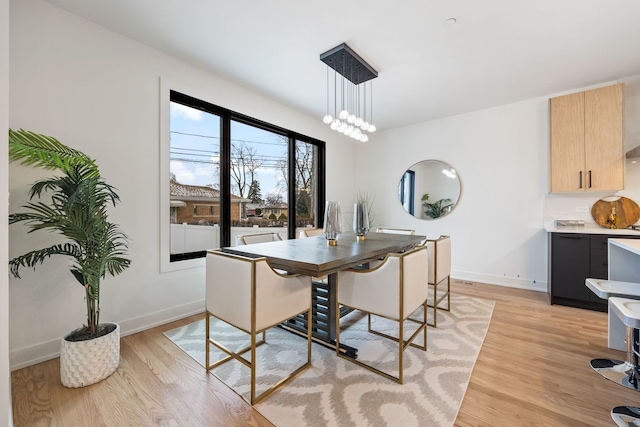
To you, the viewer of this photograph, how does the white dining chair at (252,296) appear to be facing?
facing away from the viewer and to the right of the viewer

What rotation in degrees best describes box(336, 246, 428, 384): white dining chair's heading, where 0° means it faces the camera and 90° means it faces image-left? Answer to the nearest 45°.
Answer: approximately 135°

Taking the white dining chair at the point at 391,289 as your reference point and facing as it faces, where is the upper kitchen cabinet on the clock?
The upper kitchen cabinet is roughly at 3 o'clock from the white dining chair.

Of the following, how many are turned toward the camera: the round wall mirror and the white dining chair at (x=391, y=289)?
1

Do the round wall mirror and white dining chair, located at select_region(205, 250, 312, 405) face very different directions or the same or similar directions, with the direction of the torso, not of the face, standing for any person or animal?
very different directions

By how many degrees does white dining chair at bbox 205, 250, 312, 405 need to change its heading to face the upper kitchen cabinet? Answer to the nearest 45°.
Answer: approximately 45° to its right

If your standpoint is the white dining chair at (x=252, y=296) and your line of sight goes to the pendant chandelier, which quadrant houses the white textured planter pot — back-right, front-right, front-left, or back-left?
back-left

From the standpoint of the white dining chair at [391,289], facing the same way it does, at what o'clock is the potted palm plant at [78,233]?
The potted palm plant is roughly at 10 o'clock from the white dining chair.

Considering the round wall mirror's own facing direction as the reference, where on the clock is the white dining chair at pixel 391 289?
The white dining chair is roughly at 12 o'clock from the round wall mirror.

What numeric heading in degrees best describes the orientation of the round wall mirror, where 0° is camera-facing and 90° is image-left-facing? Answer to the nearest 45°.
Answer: approximately 0°
